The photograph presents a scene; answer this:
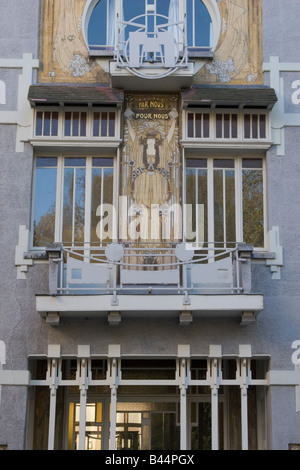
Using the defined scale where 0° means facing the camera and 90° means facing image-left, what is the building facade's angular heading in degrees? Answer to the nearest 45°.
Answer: approximately 0°
